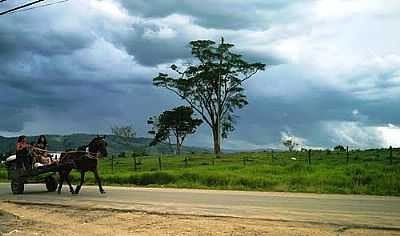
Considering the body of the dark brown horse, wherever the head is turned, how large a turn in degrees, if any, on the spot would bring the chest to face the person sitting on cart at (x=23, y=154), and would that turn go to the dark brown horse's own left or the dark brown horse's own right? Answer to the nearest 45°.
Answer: approximately 135° to the dark brown horse's own left

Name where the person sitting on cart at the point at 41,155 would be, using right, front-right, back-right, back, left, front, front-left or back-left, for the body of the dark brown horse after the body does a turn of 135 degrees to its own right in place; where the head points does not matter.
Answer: right

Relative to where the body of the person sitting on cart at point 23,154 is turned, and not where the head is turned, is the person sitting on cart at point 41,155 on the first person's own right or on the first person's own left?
on the first person's own left

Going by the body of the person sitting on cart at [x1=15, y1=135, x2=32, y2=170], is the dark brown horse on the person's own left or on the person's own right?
on the person's own left

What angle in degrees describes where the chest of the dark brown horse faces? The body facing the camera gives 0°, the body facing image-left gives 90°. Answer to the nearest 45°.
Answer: approximately 270°
